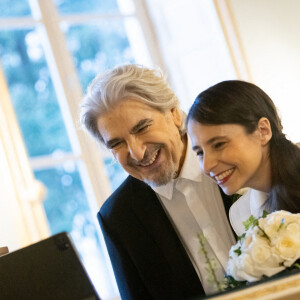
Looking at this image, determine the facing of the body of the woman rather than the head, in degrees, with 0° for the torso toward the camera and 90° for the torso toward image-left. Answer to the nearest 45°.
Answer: approximately 45°

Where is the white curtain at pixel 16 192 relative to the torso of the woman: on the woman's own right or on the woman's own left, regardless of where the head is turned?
on the woman's own right

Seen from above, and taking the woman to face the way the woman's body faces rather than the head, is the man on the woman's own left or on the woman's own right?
on the woman's own right

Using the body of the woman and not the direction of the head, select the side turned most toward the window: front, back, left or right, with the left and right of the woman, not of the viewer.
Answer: right
